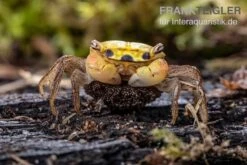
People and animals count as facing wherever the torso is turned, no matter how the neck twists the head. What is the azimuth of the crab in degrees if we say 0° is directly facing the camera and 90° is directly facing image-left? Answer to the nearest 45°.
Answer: approximately 0°
